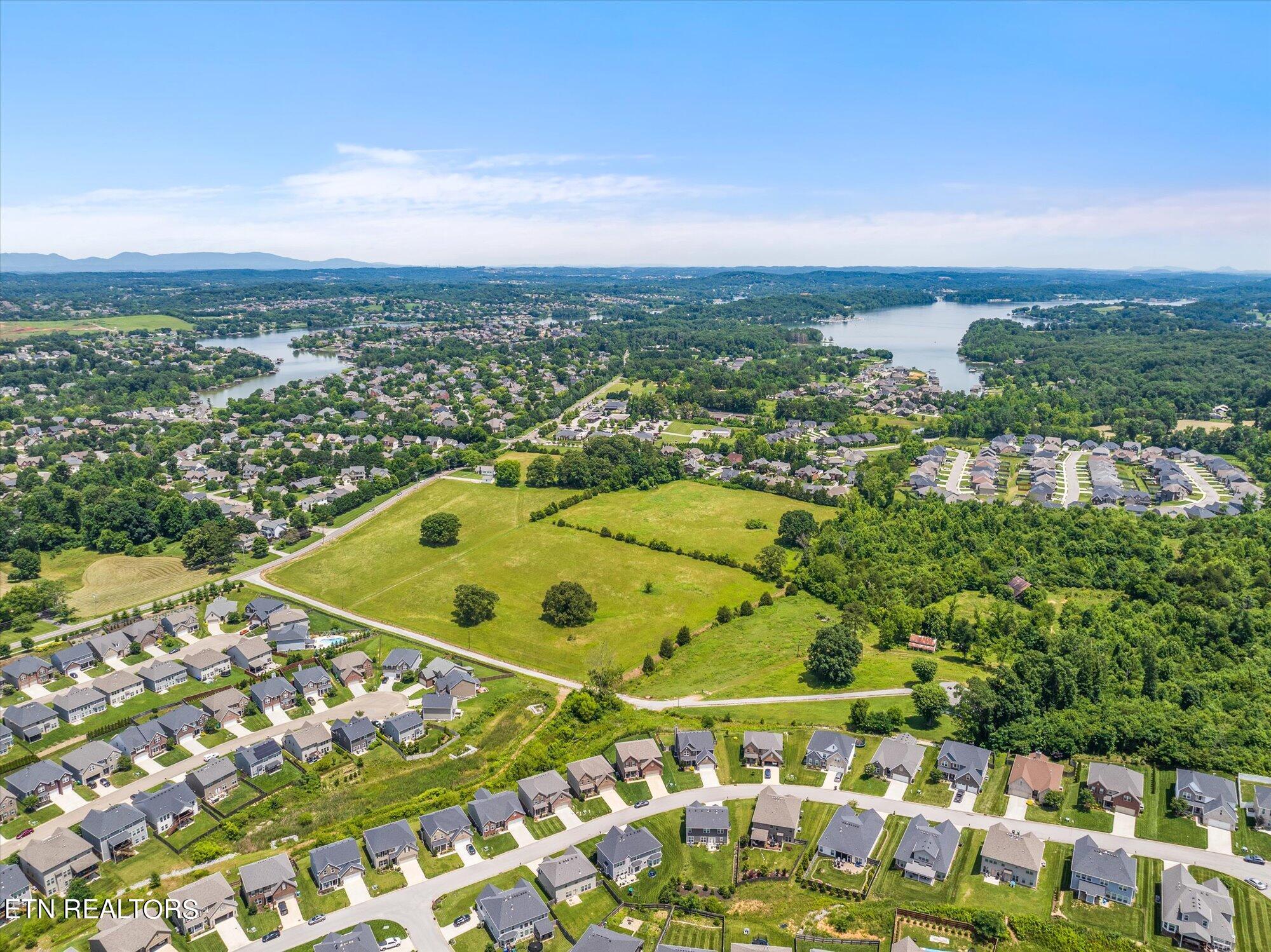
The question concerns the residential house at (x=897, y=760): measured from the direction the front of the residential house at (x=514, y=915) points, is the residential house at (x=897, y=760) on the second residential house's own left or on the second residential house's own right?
on the second residential house's own right

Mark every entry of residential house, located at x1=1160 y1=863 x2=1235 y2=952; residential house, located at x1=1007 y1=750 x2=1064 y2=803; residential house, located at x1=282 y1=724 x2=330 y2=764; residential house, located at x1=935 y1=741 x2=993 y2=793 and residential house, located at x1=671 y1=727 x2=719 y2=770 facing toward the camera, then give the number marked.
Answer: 3

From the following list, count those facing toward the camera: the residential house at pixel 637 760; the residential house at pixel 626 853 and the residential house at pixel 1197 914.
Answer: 1

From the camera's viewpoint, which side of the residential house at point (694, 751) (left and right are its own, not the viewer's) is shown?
front

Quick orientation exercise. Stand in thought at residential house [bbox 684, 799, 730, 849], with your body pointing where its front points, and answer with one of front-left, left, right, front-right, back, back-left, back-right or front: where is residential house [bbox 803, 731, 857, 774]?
front-right

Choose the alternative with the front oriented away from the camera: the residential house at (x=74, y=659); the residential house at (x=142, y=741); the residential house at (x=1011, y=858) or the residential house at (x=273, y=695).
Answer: the residential house at (x=1011, y=858)

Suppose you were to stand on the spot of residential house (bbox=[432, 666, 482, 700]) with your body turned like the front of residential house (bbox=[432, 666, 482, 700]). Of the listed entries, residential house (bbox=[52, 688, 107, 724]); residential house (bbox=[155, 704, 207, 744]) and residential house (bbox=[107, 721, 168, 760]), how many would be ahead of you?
3

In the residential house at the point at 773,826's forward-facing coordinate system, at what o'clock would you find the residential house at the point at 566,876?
the residential house at the point at 566,876 is roughly at 8 o'clock from the residential house at the point at 773,826.

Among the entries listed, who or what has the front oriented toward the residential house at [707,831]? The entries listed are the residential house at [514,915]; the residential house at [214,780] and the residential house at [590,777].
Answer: the residential house at [590,777]

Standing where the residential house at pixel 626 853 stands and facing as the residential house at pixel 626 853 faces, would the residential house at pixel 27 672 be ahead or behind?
ahead

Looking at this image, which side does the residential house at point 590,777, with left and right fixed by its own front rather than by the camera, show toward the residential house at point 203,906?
right

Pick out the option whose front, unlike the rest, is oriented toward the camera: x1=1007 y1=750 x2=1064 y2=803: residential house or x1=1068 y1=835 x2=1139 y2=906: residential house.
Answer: x1=1007 y1=750 x2=1064 y2=803: residential house

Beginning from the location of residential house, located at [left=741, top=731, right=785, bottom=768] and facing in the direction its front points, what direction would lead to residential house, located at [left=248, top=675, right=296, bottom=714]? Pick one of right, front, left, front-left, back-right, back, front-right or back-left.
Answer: right

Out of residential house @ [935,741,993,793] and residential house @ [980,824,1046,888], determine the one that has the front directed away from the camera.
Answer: residential house @ [980,824,1046,888]

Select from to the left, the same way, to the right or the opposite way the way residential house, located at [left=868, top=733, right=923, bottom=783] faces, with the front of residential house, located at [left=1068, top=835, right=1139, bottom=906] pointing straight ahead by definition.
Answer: the opposite way

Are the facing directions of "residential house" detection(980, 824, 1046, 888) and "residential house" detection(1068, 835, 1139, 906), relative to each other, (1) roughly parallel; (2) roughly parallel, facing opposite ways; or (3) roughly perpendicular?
roughly parallel

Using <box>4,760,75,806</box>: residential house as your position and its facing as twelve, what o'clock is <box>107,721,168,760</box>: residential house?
<box>107,721,168,760</box>: residential house is roughly at 10 o'clock from <box>4,760,75,806</box>: residential house.
